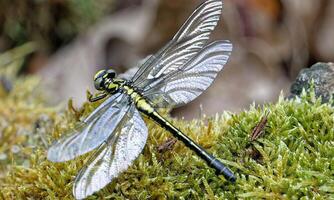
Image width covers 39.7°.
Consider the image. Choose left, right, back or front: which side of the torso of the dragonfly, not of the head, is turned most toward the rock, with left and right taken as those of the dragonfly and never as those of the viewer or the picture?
right

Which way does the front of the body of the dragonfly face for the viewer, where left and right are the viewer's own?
facing away from the viewer and to the left of the viewer
